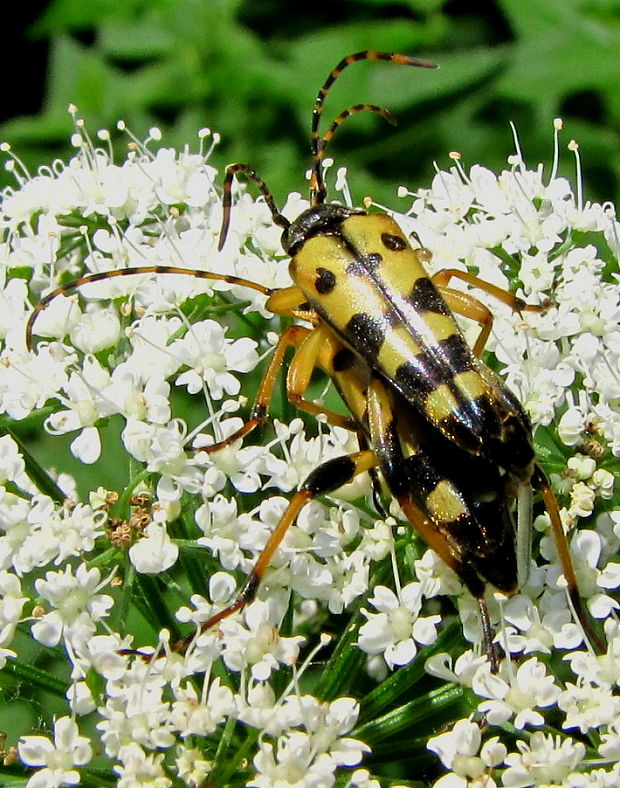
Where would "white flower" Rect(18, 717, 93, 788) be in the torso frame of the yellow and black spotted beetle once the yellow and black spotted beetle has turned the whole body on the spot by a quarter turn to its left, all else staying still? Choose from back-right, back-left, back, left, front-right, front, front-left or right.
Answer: front

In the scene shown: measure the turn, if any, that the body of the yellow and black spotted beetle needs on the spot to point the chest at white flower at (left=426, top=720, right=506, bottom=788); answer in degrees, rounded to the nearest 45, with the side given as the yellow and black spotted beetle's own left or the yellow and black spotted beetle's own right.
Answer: approximately 135° to the yellow and black spotted beetle's own left

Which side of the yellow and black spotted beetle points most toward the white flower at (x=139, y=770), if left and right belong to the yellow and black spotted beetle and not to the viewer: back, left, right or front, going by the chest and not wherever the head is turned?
left

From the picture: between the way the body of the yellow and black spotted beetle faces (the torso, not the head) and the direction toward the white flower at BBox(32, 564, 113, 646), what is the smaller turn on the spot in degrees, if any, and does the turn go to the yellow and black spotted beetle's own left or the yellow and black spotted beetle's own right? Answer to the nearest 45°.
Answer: approximately 90° to the yellow and black spotted beetle's own left

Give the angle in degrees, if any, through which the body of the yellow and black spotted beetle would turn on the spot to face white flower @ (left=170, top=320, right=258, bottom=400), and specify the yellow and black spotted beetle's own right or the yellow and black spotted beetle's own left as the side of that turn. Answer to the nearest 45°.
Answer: approximately 45° to the yellow and black spotted beetle's own left

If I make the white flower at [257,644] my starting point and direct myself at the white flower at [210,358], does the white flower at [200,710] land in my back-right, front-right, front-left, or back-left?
back-left

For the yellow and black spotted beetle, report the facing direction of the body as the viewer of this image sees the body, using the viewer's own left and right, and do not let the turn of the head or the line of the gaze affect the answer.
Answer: facing away from the viewer and to the left of the viewer

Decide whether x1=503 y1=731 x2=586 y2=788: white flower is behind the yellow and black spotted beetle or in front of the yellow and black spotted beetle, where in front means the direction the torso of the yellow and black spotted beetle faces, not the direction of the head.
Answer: behind

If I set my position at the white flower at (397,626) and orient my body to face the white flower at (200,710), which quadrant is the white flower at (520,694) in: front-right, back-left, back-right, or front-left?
back-left

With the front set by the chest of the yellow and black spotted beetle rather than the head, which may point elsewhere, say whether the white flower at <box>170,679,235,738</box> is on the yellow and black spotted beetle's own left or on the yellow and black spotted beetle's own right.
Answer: on the yellow and black spotted beetle's own left
